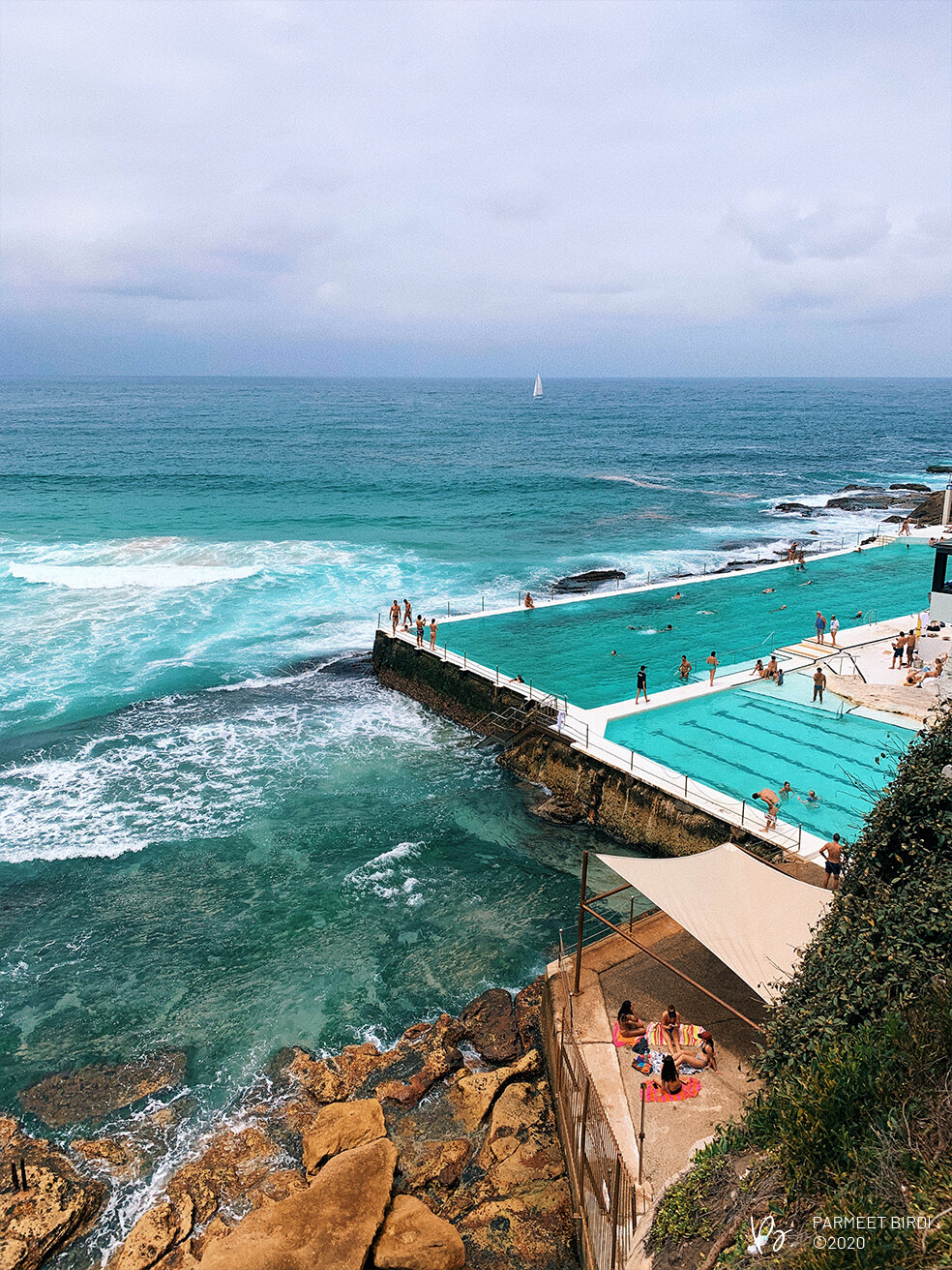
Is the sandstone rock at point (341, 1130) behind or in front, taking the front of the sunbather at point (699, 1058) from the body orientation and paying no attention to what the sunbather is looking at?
in front

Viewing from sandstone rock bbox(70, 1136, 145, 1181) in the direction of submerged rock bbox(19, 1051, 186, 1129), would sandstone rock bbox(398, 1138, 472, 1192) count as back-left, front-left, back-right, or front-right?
back-right

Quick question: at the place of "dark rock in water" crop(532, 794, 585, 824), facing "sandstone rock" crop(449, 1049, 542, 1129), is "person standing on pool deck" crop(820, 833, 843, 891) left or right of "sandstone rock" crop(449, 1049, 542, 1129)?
left

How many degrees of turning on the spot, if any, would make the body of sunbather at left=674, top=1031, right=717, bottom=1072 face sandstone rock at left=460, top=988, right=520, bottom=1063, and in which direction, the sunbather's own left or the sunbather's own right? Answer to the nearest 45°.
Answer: approximately 45° to the sunbather's own right

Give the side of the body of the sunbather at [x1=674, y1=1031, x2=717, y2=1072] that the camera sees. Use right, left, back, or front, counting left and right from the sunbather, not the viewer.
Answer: left

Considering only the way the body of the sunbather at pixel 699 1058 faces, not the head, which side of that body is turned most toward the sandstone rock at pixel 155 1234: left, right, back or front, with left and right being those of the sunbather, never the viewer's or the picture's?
front
